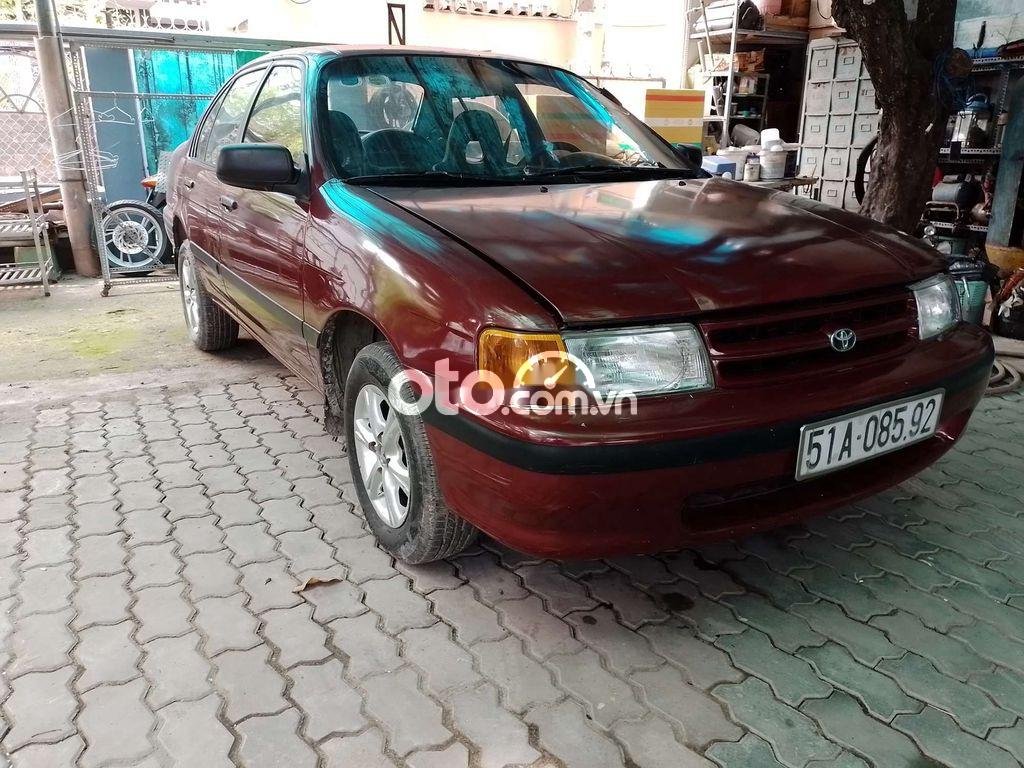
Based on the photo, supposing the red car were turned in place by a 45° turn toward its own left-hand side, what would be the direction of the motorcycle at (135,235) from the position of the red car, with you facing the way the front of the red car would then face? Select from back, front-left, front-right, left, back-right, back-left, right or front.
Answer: back-left

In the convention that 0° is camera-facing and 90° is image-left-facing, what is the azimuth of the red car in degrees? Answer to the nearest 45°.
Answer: approximately 315°

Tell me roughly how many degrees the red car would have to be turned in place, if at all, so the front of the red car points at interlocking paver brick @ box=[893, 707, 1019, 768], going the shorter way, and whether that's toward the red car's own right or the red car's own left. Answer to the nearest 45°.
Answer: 0° — it already faces it

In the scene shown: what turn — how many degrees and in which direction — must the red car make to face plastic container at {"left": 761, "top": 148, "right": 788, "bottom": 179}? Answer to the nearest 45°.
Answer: approximately 135° to its left

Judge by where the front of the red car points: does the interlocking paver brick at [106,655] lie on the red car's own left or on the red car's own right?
on the red car's own right

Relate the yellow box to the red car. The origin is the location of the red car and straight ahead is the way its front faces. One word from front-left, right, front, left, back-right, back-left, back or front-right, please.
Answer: back-left

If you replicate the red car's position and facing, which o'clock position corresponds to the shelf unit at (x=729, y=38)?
The shelf unit is roughly at 8 o'clock from the red car.

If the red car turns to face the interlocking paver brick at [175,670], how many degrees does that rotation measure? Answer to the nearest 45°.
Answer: approximately 90° to its right

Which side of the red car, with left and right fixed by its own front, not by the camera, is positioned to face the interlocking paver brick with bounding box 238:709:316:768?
right

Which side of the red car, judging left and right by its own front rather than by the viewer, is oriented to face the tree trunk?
left
